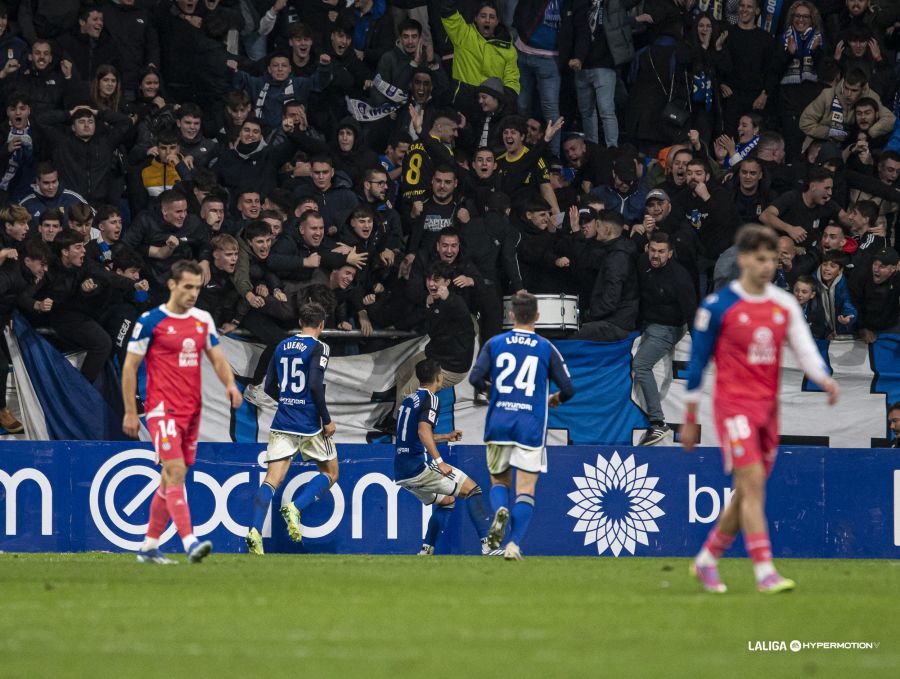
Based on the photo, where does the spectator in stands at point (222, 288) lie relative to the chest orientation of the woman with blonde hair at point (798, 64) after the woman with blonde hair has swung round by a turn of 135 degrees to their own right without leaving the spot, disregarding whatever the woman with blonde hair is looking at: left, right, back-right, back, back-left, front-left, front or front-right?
left

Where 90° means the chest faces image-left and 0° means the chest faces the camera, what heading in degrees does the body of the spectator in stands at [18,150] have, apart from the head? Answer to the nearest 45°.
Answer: approximately 0°

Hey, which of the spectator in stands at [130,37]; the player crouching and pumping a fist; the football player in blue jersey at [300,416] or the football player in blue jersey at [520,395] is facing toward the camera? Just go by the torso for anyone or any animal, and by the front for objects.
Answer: the spectator in stands

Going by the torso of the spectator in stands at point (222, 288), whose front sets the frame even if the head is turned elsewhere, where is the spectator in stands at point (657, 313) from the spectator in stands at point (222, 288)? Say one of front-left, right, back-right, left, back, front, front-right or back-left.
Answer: front-left

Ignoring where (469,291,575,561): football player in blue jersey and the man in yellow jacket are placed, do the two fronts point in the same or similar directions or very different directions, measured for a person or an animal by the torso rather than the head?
very different directions

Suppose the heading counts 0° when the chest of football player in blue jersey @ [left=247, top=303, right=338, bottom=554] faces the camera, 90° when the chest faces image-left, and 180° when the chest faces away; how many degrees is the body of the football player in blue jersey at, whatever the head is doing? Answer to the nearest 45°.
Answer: approximately 225°

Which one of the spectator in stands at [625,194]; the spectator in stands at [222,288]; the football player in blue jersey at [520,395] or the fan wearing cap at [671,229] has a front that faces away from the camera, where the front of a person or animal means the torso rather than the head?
the football player in blue jersey

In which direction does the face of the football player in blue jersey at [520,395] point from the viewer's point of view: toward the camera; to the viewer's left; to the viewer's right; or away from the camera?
away from the camera

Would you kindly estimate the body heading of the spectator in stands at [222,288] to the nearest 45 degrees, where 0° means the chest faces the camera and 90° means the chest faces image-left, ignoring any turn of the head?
approximately 315°

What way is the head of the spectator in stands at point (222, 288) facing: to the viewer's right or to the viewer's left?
to the viewer's right

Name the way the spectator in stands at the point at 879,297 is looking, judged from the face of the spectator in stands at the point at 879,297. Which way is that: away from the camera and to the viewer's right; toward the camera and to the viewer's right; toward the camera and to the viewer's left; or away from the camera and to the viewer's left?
toward the camera and to the viewer's left

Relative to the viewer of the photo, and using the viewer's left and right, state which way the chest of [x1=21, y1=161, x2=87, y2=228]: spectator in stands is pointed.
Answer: facing the viewer

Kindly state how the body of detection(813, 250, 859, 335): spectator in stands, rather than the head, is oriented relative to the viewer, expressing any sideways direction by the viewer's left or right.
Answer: facing the viewer and to the left of the viewer

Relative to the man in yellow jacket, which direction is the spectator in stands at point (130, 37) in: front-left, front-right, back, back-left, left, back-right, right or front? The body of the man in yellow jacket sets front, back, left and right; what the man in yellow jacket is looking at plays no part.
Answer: right

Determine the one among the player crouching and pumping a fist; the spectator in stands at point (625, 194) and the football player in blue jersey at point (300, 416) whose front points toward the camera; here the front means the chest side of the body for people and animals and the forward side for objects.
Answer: the spectator in stands
